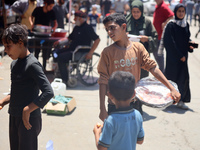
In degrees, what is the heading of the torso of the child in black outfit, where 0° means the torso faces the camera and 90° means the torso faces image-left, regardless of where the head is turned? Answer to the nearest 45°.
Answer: approximately 45°

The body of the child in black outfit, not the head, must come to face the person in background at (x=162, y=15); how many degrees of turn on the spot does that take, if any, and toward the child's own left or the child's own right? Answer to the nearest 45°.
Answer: approximately 180°

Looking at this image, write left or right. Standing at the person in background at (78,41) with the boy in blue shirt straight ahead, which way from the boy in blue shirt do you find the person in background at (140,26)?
left

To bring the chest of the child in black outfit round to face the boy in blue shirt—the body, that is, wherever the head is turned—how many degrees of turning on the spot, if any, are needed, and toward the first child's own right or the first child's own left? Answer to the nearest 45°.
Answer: approximately 90° to the first child's own left

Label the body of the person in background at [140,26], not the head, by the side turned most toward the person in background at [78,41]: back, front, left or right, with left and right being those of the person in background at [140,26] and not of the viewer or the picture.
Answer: right

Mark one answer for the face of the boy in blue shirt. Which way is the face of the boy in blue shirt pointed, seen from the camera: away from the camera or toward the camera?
away from the camera

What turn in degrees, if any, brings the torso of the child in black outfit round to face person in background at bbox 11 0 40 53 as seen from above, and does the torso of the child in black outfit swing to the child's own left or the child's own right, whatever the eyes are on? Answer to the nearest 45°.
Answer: approximately 135° to the child's own right
